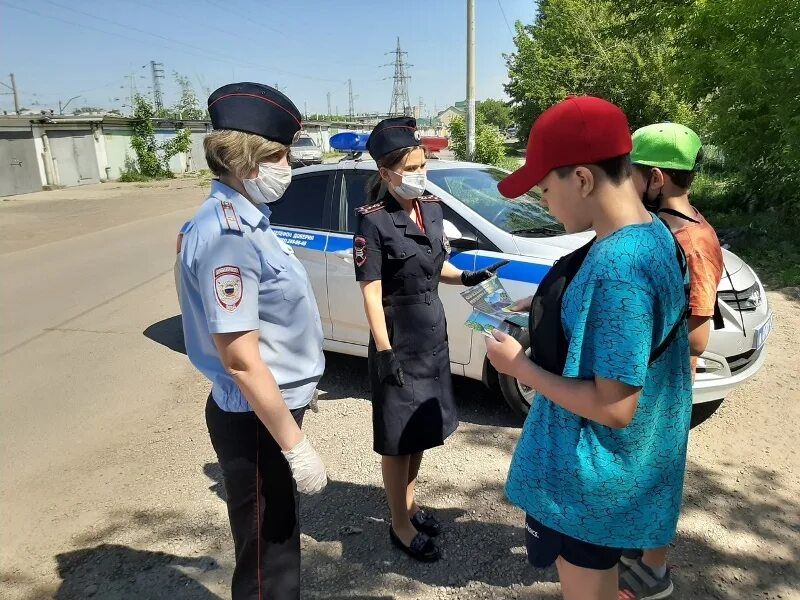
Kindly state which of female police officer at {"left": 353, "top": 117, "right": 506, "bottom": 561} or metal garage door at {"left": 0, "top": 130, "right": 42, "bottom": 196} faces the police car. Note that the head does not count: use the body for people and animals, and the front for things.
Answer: the metal garage door

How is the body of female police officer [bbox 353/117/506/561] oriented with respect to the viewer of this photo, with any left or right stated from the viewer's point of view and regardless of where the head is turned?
facing the viewer and to the right of the viewer

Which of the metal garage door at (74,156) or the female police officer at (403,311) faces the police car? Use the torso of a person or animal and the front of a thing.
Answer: the metal garage door

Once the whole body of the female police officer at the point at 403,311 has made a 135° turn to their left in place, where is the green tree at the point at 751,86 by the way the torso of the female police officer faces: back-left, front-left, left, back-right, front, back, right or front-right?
front-right

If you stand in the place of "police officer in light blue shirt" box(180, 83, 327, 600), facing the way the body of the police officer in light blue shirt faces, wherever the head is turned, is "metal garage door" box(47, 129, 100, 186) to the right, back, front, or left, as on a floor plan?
left

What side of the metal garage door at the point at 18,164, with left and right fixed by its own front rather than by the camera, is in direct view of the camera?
front

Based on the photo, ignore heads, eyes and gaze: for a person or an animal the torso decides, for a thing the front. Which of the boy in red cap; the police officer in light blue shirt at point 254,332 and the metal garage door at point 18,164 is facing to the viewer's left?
the boy in red cap

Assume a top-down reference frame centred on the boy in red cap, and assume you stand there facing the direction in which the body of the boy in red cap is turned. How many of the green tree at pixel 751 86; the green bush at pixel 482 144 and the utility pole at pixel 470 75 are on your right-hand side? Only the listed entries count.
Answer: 3

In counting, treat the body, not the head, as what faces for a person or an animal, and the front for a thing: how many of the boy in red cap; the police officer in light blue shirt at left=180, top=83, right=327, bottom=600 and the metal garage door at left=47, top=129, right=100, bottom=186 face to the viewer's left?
1

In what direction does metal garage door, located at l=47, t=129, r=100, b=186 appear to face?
toward the camera

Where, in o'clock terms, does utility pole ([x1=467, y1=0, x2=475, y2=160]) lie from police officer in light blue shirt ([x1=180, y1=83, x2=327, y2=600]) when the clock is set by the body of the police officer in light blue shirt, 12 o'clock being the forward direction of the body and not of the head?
The utility pole is roughly at 10 o'clock from the police officer in light blue shirt.

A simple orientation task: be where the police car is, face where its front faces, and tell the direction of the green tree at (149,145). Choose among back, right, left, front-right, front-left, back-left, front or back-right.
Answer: back

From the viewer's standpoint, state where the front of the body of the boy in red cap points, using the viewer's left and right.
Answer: facing to the left of the viewer

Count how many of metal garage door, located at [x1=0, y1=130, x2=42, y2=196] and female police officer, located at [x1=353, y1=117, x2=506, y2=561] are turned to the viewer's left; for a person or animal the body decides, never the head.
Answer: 0

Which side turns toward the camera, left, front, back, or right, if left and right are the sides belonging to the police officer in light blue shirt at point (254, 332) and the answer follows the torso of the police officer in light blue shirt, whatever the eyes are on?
right

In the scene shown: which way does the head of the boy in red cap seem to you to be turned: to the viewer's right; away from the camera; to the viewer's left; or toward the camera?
to the viewer's left

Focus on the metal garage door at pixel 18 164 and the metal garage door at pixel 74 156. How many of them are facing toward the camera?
2

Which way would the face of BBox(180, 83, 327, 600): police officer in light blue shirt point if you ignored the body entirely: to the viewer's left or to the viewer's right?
to the viewer's right

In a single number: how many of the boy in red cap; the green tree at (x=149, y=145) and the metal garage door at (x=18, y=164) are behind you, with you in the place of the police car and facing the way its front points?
2
